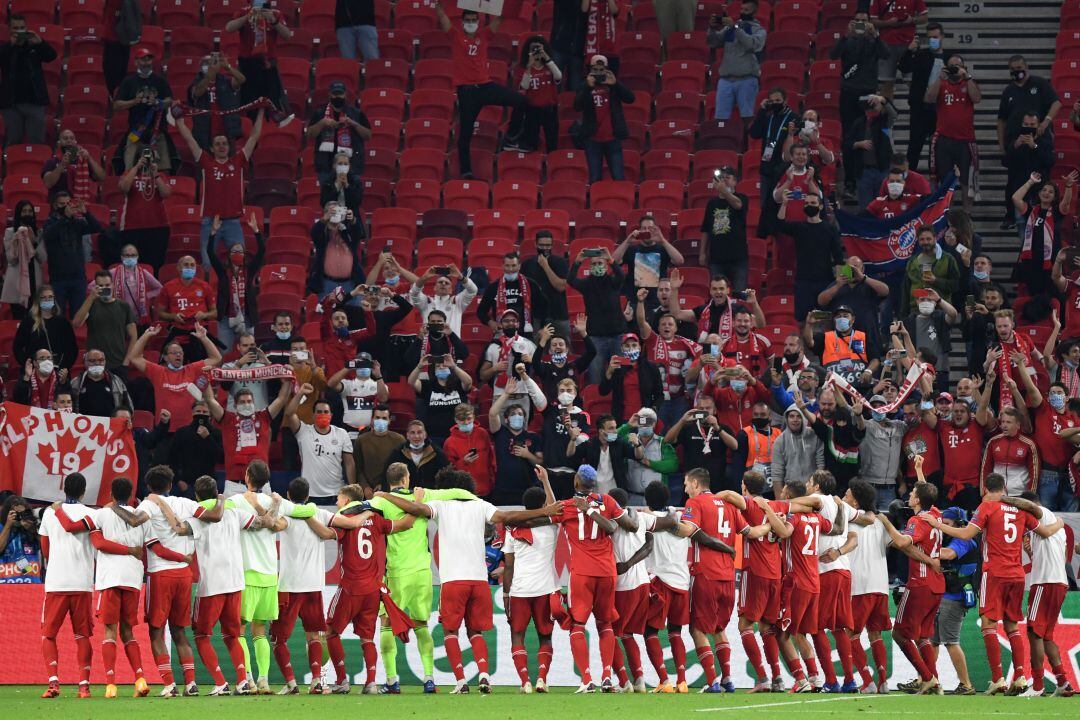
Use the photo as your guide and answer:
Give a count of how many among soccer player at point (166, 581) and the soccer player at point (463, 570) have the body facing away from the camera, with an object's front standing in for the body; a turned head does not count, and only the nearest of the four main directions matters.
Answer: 2

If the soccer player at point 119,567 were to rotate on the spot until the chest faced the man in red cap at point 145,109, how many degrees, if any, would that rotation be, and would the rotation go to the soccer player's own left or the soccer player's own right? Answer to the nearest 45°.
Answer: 0° — they already face them

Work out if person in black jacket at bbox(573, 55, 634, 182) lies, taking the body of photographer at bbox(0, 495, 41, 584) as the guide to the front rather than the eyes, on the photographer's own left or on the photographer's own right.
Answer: on the photographer's own left

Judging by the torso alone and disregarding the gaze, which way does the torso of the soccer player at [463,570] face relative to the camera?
away from the camera

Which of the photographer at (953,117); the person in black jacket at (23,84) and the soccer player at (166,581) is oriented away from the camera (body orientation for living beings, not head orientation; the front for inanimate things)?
the soccer player

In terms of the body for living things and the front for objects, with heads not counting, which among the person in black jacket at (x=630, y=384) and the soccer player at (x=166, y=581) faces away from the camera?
the soccer player

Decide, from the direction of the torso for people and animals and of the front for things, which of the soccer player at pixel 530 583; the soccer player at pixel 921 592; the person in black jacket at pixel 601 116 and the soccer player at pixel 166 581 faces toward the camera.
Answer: the person in black jacket

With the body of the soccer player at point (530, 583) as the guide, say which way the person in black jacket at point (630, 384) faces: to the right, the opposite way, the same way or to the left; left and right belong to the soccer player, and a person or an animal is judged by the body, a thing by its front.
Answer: the opposite way

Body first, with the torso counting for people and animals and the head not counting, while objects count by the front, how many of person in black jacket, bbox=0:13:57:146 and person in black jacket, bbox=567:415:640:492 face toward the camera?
2

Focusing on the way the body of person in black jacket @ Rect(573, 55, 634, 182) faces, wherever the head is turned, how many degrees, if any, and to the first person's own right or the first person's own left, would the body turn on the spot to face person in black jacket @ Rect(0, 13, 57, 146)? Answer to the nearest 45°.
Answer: approximately 90° to the first person's own right

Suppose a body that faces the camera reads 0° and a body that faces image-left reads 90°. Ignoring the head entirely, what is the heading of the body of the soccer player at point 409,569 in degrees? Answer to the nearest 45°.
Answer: approximately 180°
